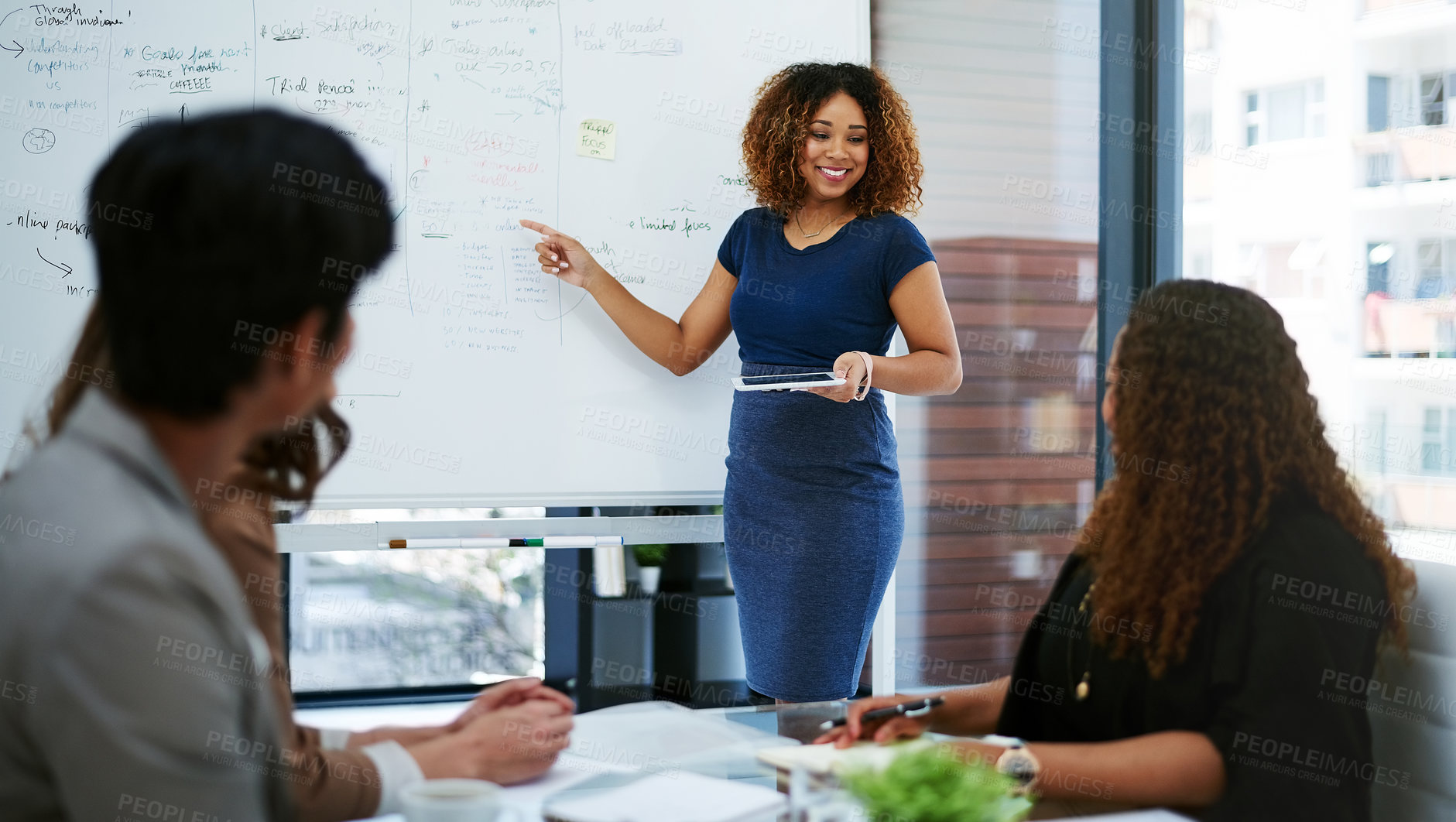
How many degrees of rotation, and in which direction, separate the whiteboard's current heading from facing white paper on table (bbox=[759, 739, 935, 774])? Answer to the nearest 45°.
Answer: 0° — it already faces it

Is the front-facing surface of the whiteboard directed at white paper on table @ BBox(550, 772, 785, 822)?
yes

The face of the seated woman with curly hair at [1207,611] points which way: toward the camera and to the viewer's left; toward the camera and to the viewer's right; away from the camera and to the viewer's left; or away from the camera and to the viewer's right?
away from the camera and to the viewer's left

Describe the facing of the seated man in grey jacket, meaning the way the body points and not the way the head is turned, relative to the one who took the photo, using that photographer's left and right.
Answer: facing away from the viewer and to the right of the viewer

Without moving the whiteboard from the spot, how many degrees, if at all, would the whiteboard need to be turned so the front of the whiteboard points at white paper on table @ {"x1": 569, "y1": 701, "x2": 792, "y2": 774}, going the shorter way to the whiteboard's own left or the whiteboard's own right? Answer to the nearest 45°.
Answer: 0° — it already faces it

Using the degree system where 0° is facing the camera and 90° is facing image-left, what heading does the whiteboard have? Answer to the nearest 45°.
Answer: approximately 0°

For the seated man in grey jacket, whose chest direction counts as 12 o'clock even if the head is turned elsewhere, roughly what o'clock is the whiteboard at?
The whiteboard is roughly at 11 o'clock from the seated man in grey jacket.

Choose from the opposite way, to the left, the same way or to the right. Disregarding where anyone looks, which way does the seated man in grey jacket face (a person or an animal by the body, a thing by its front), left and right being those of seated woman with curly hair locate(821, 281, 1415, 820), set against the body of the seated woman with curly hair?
to the right

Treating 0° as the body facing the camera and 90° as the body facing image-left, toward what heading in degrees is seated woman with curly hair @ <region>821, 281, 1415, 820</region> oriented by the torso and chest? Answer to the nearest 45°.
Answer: approximately 90°

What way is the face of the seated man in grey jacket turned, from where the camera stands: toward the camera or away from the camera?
away from the camera
